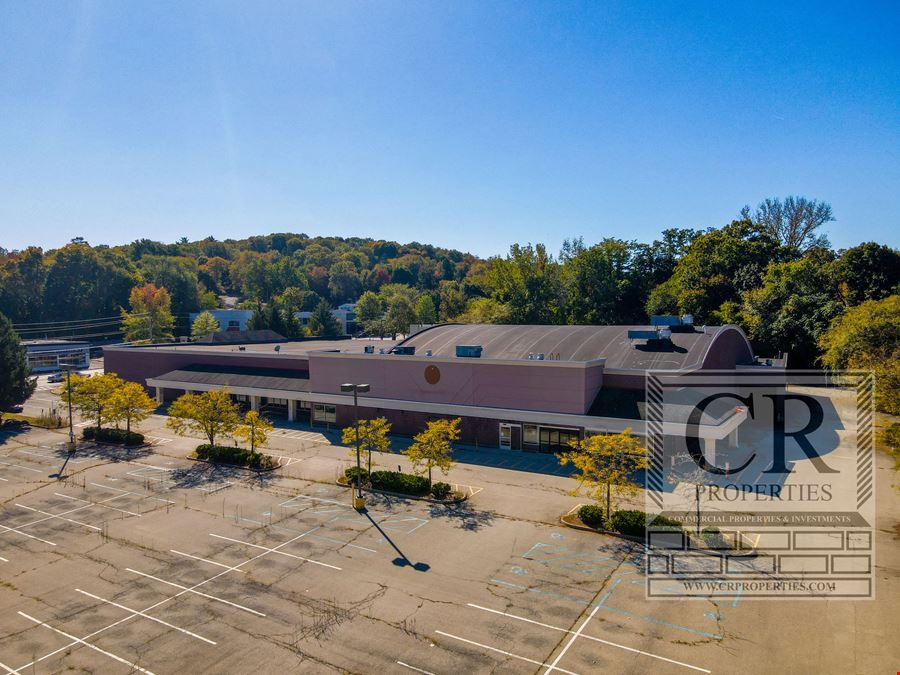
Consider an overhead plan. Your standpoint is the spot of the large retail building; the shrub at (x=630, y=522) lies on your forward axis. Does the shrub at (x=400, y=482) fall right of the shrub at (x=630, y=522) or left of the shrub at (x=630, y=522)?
right

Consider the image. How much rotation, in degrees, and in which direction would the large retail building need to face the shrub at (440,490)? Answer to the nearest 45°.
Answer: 0° — it already faces it

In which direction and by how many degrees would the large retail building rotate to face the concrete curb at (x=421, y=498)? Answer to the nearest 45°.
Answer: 0° — it already faces it

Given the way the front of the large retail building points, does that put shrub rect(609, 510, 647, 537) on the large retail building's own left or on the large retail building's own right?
on the large retail building's own left

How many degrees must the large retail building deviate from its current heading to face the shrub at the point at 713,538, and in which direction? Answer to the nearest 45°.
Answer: approximately 45° to its left

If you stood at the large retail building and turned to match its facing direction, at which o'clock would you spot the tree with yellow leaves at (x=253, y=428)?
The tree with yellow leaves is roughly at 1 o'clock from the large retail building.

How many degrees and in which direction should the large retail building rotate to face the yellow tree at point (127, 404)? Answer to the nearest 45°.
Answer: approximately 45° to its right

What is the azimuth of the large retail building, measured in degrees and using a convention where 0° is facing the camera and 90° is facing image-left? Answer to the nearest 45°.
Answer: approximately 45°
